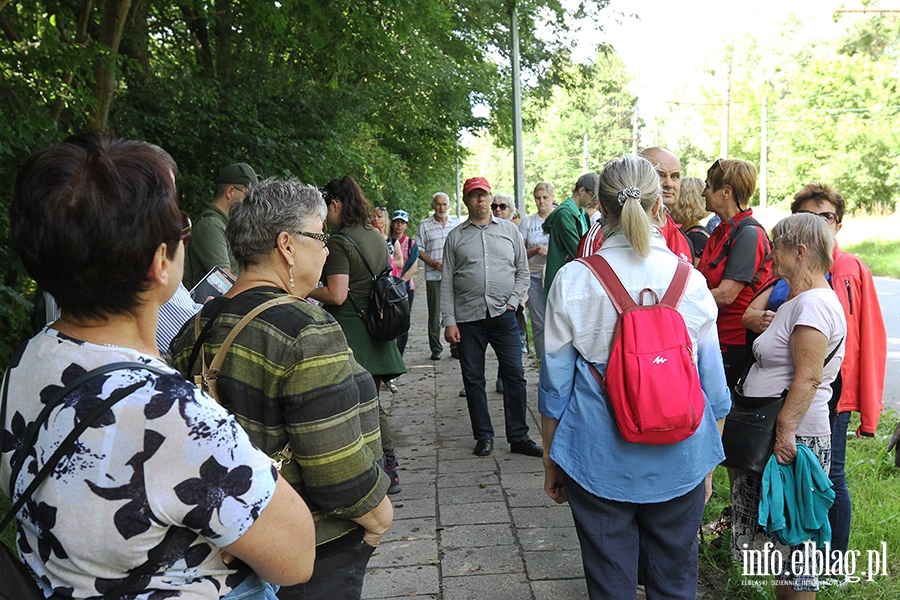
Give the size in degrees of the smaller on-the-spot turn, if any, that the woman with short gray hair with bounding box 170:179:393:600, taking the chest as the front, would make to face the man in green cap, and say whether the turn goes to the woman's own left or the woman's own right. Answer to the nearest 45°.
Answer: approximately 45° to the woman's own left

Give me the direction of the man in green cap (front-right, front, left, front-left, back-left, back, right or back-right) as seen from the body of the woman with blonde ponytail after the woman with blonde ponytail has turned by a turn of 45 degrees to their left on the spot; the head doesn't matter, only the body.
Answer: front

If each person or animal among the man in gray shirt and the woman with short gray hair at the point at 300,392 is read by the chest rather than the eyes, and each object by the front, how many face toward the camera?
1

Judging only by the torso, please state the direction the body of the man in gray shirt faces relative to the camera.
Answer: toward the camera

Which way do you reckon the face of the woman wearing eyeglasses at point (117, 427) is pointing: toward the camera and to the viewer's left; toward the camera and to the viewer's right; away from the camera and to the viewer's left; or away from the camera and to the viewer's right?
away from the camera and to the viewer's right

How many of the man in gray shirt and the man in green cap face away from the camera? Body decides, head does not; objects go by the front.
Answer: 0

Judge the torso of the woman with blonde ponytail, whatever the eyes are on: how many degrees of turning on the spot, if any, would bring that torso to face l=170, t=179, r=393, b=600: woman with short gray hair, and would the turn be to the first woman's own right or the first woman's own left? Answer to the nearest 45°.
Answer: approximately 135° to the first woman's own left

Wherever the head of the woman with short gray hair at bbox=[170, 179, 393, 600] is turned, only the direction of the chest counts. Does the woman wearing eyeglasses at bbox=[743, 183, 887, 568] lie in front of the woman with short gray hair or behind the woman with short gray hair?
in front

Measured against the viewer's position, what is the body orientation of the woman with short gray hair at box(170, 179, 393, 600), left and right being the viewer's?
facing away from the viewer and to the right of the viewer

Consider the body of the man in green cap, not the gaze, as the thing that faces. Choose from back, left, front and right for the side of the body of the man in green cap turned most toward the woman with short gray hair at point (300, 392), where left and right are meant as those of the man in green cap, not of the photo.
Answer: right

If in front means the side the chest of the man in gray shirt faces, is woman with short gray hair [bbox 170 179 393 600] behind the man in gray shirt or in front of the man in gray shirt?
in front

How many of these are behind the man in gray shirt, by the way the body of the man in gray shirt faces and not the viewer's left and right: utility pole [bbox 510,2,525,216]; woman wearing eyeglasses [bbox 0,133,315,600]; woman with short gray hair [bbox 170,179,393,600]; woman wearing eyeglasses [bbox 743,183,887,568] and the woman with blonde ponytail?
1

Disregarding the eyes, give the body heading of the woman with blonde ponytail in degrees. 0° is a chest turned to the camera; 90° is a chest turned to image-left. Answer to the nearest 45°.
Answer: approximately 180°

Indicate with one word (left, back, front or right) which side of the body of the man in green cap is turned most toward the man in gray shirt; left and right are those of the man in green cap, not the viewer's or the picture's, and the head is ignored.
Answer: front

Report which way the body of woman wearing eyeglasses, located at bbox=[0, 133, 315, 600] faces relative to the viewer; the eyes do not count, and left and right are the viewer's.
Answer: facing away from the viewer and to the right of the viewer

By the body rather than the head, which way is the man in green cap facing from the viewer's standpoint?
to the viewer's right

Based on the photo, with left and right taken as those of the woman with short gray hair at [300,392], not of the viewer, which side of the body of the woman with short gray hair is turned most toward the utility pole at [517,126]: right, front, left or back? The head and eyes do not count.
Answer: front

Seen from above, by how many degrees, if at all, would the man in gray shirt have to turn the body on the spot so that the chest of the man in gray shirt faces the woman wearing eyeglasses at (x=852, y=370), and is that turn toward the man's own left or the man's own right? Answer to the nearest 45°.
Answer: approximately 45° to the man's own left

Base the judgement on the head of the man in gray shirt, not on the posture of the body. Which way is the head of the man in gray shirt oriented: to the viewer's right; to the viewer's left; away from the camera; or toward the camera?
toward the camera
